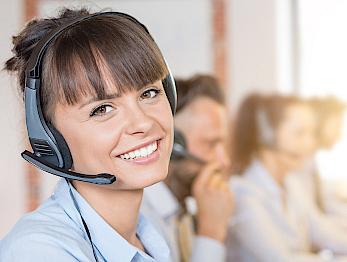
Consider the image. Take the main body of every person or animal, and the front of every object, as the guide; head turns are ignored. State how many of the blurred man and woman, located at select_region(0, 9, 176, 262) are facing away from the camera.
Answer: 0

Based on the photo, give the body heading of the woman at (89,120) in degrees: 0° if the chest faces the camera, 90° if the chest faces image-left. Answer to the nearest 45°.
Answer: approximately 315°

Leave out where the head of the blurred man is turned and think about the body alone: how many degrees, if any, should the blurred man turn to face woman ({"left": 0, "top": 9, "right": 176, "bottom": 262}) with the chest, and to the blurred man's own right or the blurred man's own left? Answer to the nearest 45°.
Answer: approximately 45° to the blurred man's own right
